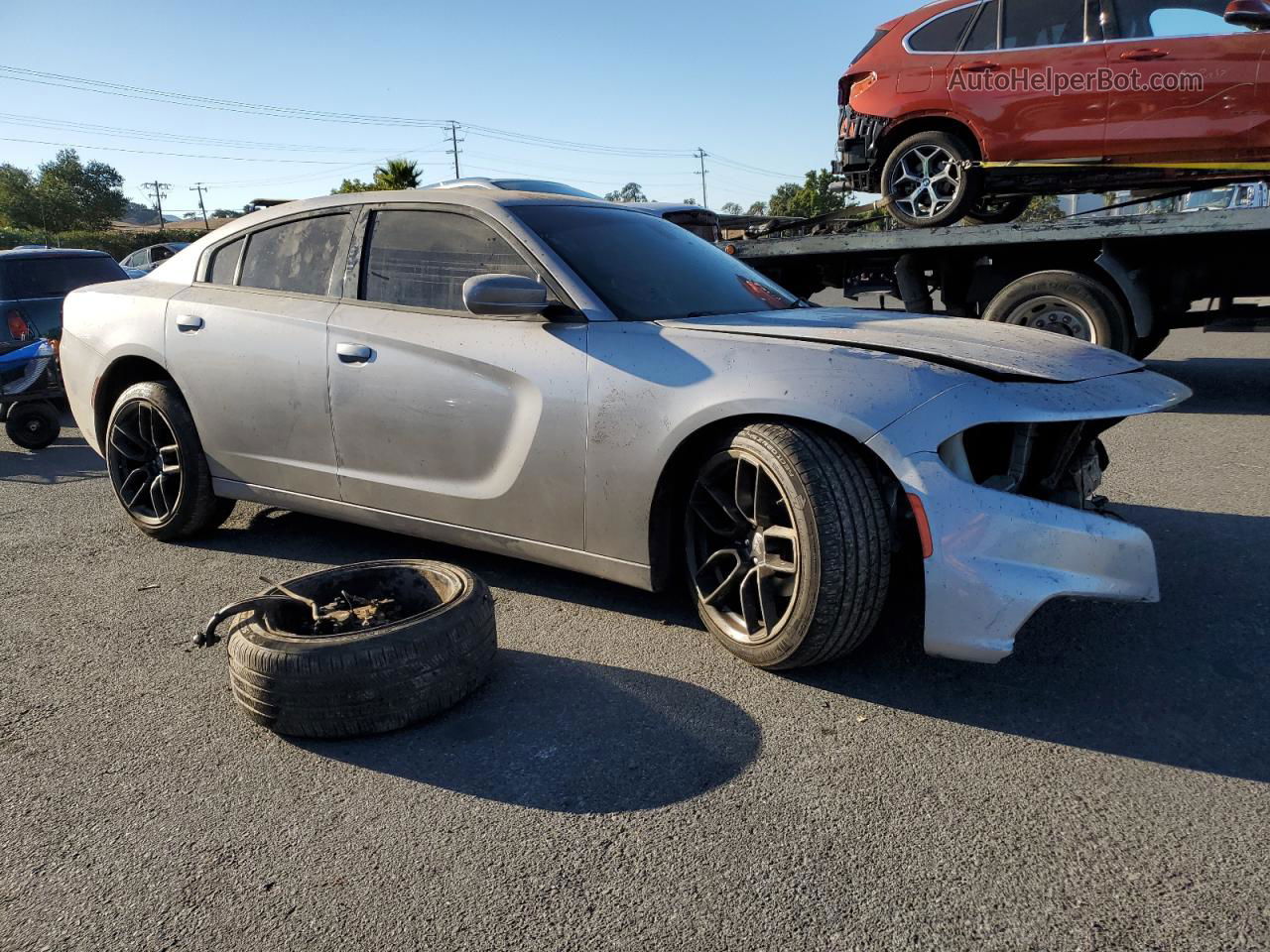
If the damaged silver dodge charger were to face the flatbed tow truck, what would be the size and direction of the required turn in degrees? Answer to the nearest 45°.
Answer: approximately 90° to its left

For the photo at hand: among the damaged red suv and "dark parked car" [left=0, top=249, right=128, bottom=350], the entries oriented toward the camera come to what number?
0

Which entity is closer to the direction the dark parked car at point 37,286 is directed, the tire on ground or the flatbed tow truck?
the flatbed tow truck

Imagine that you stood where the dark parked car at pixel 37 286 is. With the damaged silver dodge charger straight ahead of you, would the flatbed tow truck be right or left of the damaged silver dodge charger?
left

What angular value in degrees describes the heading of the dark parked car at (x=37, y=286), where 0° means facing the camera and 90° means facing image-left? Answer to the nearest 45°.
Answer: approximately 225°

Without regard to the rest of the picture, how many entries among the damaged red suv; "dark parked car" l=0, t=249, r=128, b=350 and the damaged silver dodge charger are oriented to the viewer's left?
0

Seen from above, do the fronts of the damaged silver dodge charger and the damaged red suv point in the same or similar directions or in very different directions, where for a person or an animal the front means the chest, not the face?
same or similar directions

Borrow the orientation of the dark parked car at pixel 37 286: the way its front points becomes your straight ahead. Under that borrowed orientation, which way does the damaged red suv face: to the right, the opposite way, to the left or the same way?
to the right

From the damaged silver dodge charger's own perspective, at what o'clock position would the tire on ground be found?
The tire on ground is roughly at 3 o'clock from the damaged silver dodge charger.

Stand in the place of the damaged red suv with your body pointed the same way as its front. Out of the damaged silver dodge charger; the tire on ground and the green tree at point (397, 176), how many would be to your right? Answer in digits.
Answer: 2

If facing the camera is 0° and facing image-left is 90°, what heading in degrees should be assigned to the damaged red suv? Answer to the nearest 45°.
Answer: approximately 270°

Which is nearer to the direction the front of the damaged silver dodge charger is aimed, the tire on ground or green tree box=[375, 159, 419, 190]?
the tire on ground

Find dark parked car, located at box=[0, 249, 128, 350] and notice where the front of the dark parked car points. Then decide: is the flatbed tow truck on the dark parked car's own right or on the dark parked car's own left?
on the dark parked car's own right
